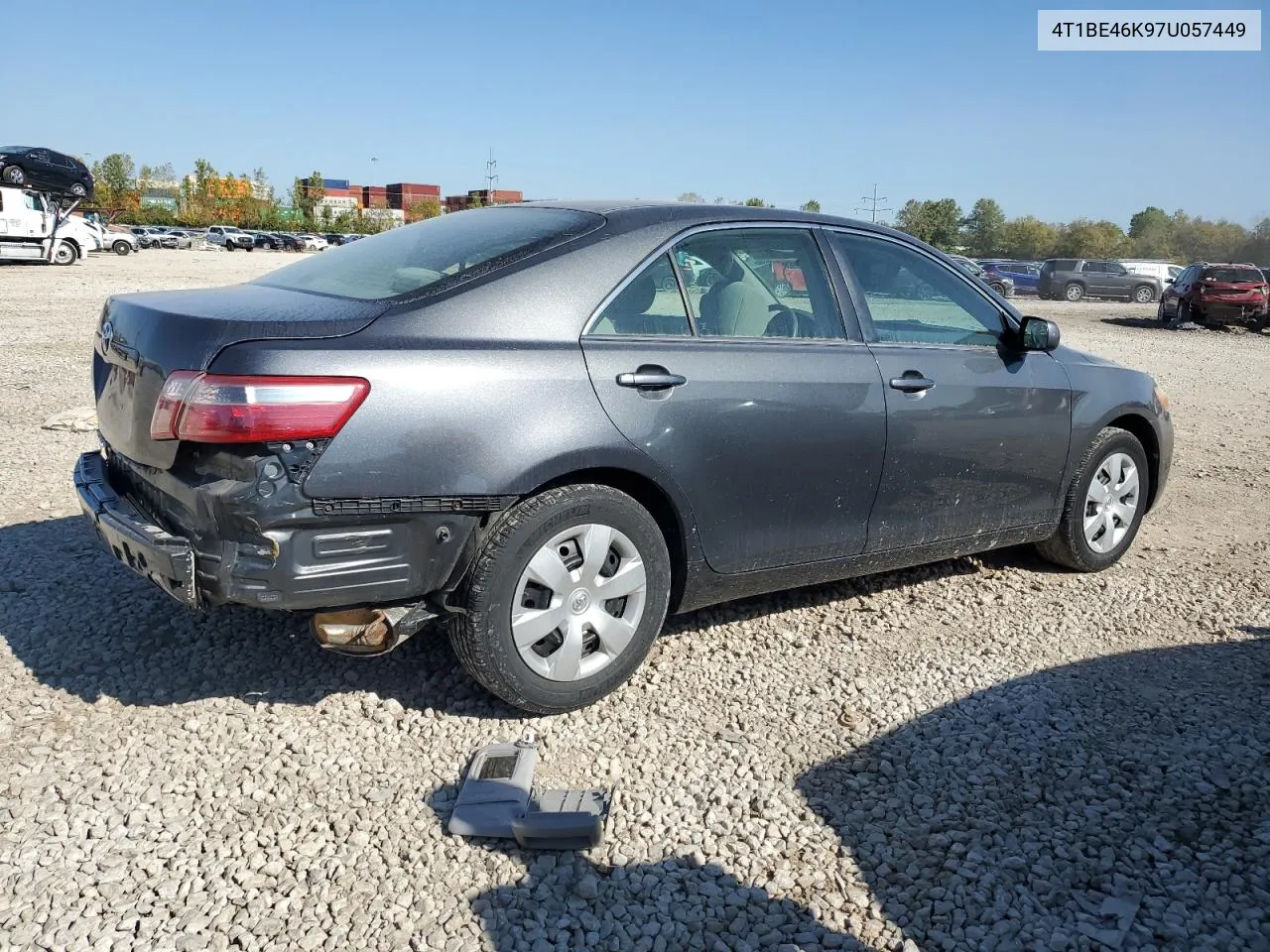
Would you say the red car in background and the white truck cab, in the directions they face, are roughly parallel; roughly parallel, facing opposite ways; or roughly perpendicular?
roughly perpendicular

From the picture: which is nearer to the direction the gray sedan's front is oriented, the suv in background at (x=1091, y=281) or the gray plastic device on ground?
the suv in background

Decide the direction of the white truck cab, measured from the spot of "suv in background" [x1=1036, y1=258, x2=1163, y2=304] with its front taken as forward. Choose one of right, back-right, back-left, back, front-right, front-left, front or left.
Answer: back-right

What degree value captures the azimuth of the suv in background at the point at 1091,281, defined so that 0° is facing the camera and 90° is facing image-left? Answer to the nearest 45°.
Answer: approximately 270°

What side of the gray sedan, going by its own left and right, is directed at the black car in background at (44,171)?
left

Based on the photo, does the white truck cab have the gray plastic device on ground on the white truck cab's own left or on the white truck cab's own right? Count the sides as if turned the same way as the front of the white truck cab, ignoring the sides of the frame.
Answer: on the white truck cab's own right

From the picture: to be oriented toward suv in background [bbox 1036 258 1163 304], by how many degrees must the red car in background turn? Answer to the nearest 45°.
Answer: approximately 45° to its right

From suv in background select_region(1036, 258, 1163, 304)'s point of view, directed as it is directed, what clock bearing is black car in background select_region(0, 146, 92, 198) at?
The black car in background is roughly at 5 o'clock from the suv in background.

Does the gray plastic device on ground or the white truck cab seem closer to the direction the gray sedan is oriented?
the white truck cab

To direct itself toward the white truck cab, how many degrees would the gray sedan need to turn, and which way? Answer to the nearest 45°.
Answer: approximately 90° to its left

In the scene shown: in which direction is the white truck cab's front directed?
to the viewer's right

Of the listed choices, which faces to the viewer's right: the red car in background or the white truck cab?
the white truck cab
